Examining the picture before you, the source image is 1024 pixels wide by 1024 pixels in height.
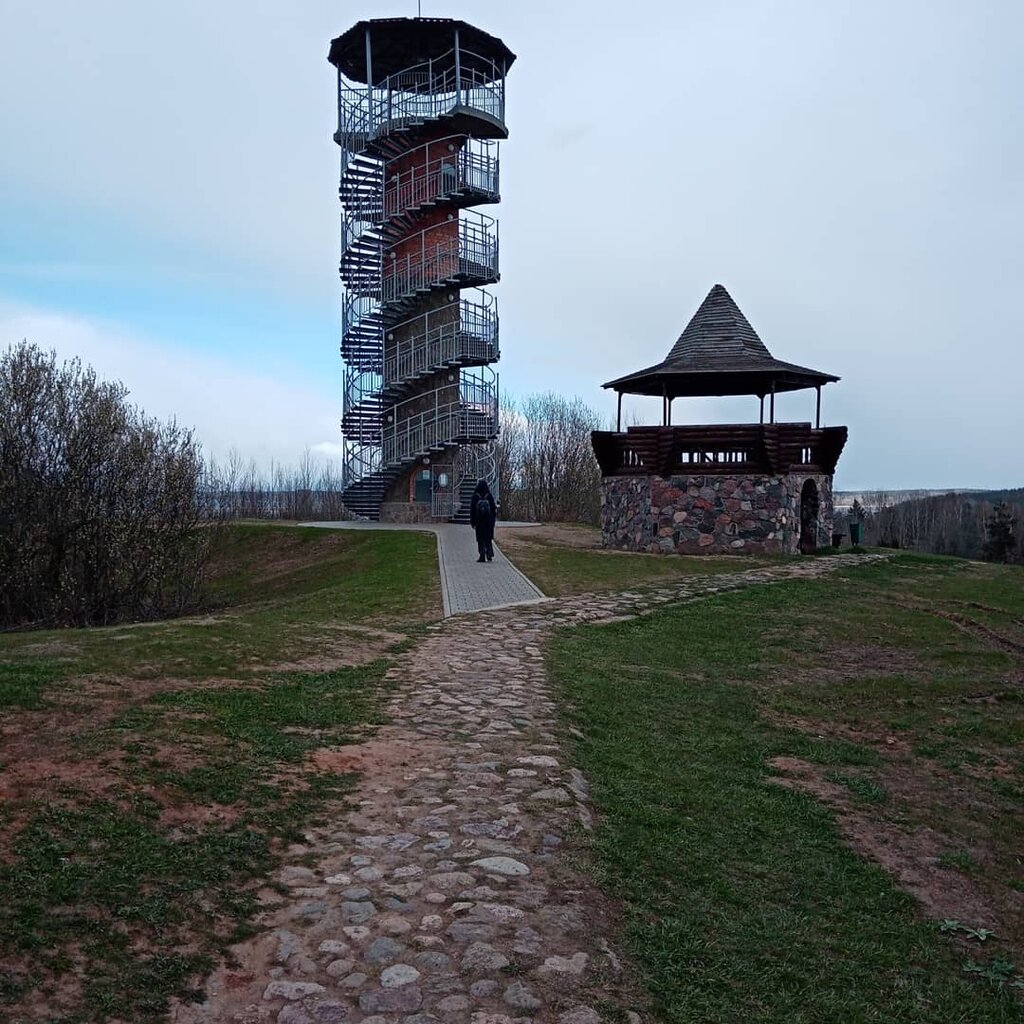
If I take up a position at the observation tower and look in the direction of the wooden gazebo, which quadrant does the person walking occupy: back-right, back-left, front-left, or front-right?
front-right

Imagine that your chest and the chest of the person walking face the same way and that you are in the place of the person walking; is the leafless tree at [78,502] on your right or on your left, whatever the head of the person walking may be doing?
on your left

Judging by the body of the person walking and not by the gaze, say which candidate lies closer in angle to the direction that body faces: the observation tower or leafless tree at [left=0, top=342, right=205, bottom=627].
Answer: the observation tower

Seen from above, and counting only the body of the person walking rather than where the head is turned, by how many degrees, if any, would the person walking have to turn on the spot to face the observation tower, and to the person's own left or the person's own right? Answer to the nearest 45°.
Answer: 0° — they already face it

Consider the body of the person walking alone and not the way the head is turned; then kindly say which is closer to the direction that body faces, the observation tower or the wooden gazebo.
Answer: the observation tower

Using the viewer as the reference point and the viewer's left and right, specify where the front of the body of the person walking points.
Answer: facing away from the viewer

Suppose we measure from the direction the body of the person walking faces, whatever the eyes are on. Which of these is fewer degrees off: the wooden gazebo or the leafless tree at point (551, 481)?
the leafless tree

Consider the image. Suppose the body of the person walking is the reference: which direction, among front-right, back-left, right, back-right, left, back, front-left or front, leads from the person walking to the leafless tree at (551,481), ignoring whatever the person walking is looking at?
front

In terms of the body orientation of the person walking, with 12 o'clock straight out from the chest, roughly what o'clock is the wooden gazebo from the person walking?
The wooden gazebo is roughly at 2 o'clock from the person walking.
